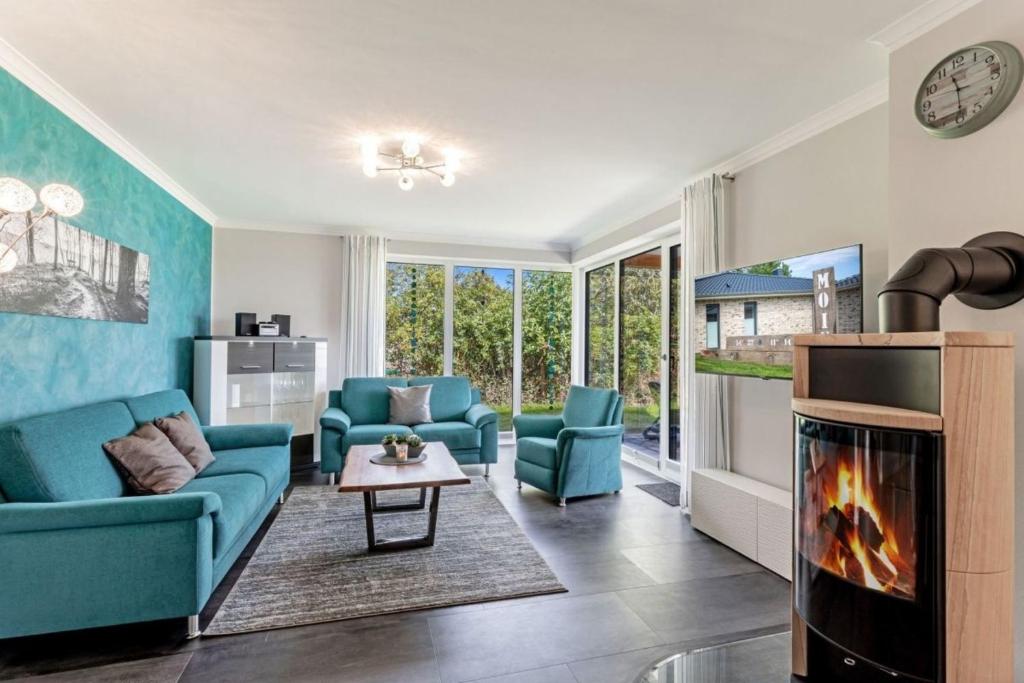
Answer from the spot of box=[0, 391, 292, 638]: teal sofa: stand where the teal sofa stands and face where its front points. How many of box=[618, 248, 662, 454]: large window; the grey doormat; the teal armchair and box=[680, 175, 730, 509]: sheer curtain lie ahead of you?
4

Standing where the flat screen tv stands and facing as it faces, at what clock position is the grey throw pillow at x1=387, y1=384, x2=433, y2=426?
The grey throw pillow is roughly at 2 o'clock from the flat screen tv.

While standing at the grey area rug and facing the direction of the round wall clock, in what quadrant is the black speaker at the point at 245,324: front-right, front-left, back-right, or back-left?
back-left

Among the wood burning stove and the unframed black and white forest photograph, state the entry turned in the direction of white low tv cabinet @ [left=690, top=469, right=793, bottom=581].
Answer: the unframed black and white forest photograph

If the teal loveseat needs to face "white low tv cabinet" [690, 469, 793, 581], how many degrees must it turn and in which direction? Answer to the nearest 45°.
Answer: approximately 45° to its left

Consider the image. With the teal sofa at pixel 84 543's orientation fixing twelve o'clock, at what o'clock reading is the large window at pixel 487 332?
The large window is roughly at 11 o'clock from the teal sofa.

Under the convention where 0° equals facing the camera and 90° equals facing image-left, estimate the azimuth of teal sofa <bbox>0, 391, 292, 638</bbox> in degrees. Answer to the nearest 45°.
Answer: approximately 270°

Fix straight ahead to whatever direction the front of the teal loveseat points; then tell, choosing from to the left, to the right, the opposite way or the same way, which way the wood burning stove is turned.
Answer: to the right

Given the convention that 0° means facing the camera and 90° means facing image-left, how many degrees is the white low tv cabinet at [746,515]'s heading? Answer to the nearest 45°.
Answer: approximately 45°

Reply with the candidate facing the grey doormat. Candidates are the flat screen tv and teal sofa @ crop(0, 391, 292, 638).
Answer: the teal sofa

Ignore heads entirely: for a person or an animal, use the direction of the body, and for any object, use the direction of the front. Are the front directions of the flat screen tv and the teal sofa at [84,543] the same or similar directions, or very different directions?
very different directions

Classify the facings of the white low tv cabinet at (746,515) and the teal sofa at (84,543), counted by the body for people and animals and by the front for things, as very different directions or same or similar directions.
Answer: very different directions
